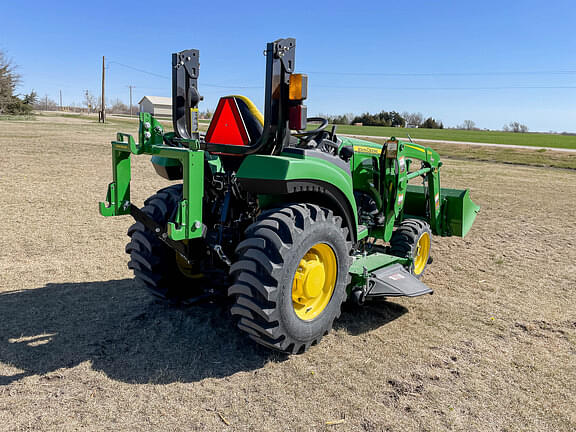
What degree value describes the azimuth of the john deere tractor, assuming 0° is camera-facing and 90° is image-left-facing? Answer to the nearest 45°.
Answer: approximately 225°
